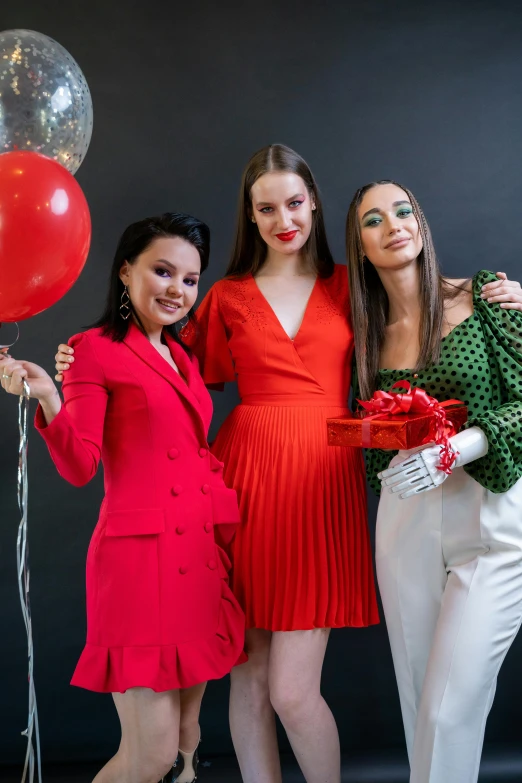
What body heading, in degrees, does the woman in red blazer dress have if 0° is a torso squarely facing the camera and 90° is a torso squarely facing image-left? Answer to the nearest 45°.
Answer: approximately 315°

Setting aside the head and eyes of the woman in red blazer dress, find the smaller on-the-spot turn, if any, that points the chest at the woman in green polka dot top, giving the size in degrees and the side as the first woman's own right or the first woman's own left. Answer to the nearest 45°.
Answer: approximately 45° to the first woman's own left
